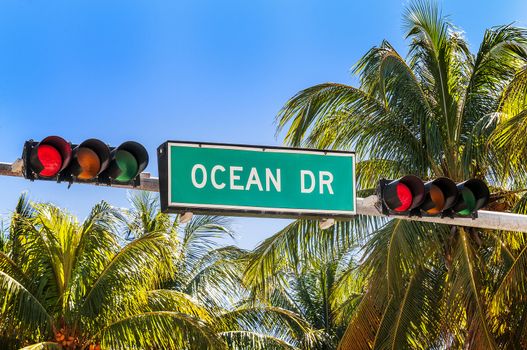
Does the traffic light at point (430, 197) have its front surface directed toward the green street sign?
no

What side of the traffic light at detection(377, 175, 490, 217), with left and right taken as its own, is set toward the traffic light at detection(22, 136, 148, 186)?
right

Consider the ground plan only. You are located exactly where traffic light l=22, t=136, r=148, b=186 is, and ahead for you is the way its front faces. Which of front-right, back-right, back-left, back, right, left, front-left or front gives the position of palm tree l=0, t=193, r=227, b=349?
back-left

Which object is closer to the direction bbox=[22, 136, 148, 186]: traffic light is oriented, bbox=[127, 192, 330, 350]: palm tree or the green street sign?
the green street sign

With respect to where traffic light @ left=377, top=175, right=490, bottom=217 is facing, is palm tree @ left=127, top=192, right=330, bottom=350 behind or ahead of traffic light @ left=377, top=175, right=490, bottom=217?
behind

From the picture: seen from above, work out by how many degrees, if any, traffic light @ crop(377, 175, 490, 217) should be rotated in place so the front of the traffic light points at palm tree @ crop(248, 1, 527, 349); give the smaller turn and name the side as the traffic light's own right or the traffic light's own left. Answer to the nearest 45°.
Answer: approximately 135° to the traffic light's own left

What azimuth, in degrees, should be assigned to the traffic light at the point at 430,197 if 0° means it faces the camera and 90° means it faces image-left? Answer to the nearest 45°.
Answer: approximately 315°

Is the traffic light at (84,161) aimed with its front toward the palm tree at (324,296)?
no

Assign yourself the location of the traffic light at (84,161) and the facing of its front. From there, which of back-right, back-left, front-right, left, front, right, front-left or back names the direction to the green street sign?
front-left

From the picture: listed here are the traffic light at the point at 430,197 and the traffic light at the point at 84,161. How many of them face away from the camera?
0

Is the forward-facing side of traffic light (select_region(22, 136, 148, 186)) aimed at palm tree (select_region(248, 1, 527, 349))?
no

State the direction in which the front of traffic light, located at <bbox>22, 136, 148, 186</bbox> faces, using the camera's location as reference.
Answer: facing the viewer and to the right of the viewer
